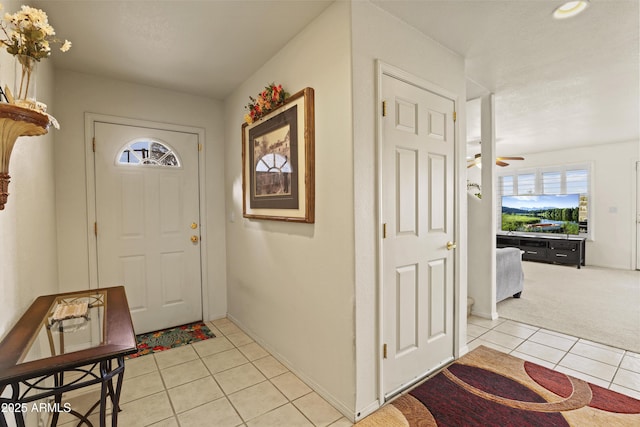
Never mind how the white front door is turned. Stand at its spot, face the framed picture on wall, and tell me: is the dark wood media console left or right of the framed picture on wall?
left

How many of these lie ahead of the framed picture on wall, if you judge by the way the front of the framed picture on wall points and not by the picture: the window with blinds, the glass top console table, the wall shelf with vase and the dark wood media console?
2

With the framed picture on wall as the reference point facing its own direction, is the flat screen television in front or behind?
behind

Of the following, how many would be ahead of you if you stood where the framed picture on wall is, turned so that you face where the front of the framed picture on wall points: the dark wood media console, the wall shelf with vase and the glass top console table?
2

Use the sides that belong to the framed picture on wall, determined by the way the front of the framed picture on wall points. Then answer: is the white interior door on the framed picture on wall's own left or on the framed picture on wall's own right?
on the framed picture on wall's own left

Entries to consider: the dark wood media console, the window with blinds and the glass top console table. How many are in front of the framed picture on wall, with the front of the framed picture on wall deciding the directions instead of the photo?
1

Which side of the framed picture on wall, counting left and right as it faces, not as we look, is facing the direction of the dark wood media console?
back

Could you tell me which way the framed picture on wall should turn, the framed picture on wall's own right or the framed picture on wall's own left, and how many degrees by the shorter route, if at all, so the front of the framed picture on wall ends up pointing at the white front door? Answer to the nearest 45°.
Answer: approximately 90° to the framed picture on wall's own right

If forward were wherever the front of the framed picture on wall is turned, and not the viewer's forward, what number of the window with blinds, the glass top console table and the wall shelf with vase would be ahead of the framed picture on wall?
2

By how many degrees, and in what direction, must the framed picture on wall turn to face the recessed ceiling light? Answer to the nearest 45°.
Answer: approximately 135° to its left

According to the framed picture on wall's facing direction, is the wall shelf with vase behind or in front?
in front

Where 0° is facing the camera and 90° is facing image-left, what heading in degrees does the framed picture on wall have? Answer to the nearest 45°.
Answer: approximately 45°

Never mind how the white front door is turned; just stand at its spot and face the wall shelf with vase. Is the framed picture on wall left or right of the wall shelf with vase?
left
